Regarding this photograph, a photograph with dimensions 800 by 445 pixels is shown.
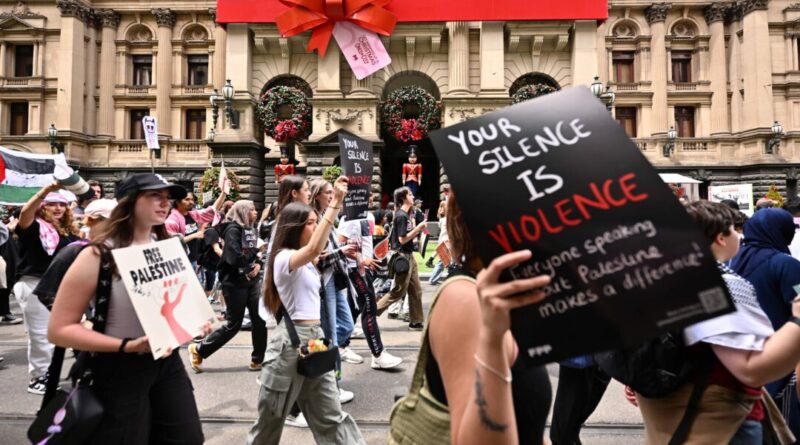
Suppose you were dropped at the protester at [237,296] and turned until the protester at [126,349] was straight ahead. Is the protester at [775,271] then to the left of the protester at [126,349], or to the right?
left

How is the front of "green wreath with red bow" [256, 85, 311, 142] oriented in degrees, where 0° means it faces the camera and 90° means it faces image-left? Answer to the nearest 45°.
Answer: approximately 0°

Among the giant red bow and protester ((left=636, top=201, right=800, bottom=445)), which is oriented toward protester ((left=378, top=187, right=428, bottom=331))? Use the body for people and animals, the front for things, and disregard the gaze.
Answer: the giant red bow
